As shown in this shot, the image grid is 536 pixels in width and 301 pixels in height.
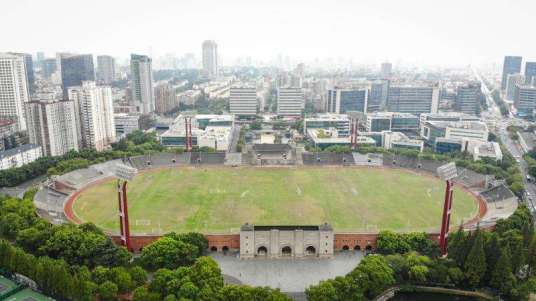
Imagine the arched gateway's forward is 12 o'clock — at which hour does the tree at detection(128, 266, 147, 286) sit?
The tree is roughly at 2 o'clock from the arched gateway.

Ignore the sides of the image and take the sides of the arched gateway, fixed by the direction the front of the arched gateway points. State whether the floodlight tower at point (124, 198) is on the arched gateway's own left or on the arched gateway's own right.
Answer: on the arched gateway's own right

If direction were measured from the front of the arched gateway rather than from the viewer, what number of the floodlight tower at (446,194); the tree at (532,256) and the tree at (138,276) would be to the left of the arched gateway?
2

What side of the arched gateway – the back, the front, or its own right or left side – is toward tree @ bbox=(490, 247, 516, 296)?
left

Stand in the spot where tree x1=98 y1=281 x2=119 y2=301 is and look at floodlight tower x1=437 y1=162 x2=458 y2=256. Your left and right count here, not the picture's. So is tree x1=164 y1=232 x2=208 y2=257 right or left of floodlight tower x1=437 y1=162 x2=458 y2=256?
left

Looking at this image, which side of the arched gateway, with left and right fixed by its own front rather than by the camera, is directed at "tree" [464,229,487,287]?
left

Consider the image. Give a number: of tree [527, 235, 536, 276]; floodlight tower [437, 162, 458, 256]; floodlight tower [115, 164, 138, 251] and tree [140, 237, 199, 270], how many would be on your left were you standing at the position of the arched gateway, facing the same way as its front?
2

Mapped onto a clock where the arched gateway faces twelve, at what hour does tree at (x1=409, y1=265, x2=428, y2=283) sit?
The tree is roughly at 10 o'clock from the arched gateway.

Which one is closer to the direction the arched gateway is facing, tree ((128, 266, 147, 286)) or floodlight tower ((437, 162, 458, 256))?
the tree

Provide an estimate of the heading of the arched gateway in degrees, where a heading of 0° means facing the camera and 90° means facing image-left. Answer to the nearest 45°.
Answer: approximately 0°

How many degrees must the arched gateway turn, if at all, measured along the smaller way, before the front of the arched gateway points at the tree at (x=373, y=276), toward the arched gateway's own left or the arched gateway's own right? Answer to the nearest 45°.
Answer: approximately 45° to the arched gateway's own left

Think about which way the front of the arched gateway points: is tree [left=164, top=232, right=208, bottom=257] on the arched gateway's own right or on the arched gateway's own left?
on the arched gateway's own right
